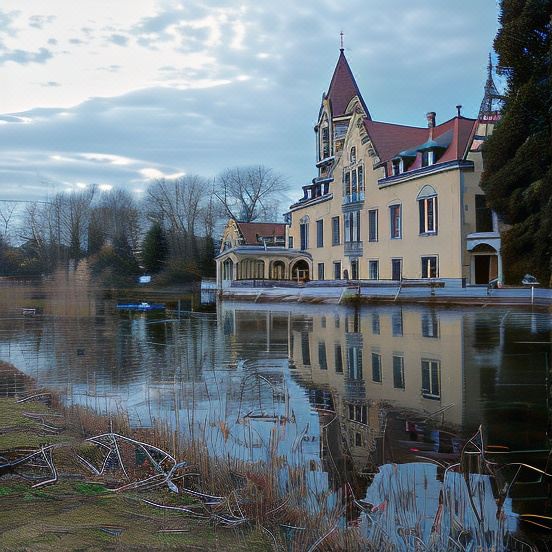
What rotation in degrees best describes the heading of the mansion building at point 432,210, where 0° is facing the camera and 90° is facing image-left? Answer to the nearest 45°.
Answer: approximately 45°
